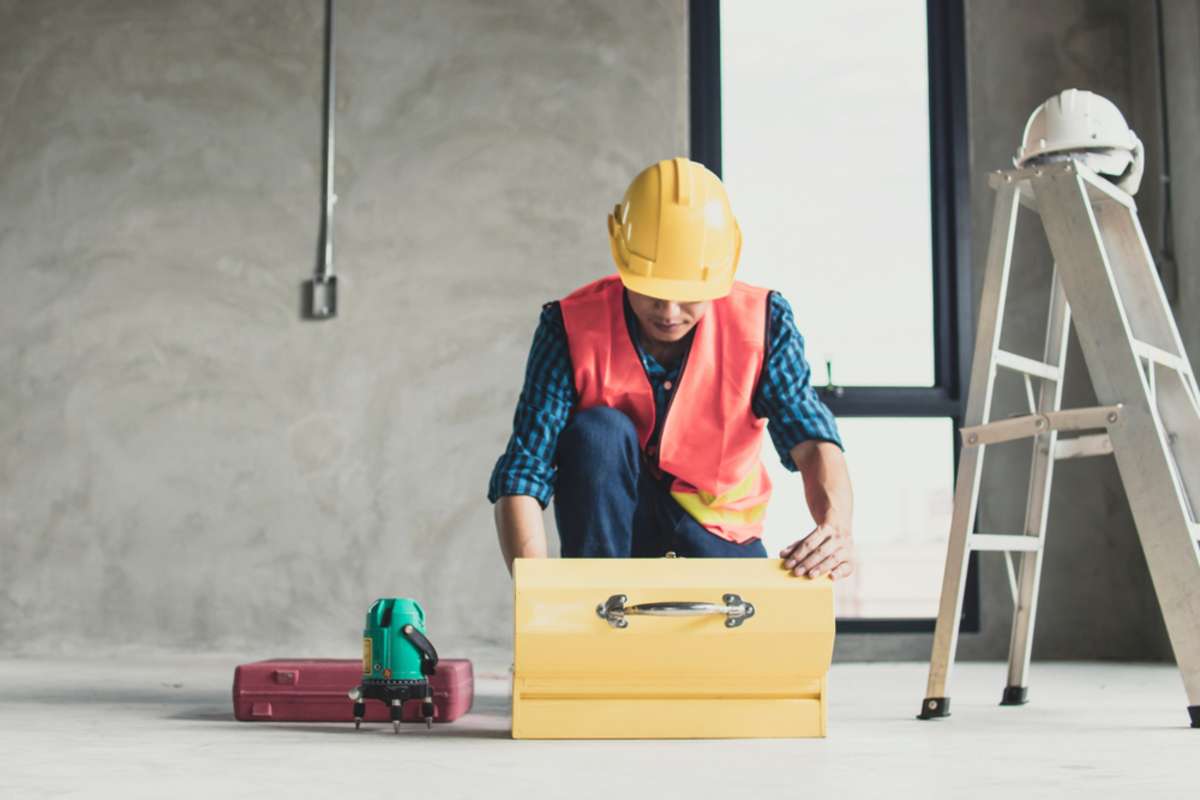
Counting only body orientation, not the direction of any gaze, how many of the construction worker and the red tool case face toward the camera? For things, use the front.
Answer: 2

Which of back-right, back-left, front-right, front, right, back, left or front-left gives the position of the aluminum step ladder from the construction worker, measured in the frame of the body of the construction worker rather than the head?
left

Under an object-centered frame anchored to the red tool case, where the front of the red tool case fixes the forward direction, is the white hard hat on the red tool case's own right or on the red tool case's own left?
on the red tool case's own left

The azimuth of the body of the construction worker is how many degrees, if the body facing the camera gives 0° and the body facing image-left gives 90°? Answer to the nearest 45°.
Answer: approximately 0°

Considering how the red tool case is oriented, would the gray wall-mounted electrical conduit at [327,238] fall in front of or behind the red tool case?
behind

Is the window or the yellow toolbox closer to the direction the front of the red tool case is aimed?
the yellow toolbox

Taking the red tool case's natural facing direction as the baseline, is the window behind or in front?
behind

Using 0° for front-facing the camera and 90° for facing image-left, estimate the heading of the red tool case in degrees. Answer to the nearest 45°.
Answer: approximately 0°

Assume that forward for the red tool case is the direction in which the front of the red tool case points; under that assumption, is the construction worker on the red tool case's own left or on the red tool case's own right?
on the red tool case's own left

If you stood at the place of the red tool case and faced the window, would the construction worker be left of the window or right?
right
